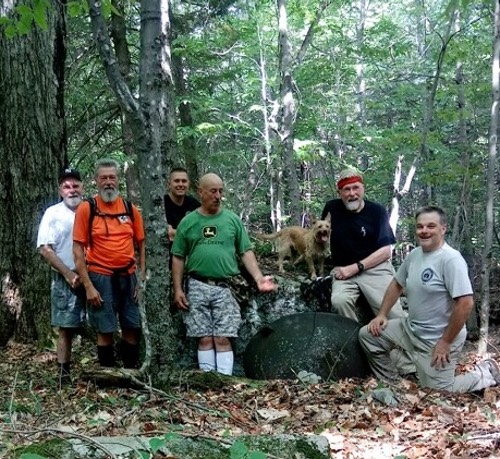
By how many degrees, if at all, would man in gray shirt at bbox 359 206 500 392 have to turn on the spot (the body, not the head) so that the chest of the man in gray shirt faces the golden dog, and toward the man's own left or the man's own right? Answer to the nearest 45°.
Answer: approximately 90° to the man's own right

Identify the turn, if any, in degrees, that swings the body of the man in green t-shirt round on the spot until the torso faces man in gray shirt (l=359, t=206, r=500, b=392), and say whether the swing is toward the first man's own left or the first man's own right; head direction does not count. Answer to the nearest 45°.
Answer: approximately 90° to the first man's own left

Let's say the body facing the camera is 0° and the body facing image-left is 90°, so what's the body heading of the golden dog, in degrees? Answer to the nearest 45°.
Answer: approximately 315°

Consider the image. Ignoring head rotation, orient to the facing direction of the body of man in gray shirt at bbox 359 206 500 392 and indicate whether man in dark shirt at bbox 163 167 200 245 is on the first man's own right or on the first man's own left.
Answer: on the first man's own right

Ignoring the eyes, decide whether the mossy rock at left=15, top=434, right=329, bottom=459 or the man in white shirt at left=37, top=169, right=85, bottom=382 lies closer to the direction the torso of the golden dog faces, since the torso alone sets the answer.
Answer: the mossy rock

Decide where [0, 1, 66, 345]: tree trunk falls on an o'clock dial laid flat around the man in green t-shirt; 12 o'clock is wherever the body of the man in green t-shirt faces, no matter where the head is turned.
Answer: The tree trunk is roughly at 4 o'clock from the man in green t-shirt.

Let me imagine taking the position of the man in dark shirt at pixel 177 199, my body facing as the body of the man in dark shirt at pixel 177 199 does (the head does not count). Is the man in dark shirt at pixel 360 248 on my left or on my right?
on my left

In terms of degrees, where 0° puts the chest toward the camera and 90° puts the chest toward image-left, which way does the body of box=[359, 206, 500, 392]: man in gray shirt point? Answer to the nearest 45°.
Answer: approximately 45°

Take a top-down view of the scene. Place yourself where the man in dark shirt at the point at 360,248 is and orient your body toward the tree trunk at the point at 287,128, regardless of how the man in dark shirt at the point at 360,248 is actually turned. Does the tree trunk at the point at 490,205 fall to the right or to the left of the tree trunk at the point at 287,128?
right

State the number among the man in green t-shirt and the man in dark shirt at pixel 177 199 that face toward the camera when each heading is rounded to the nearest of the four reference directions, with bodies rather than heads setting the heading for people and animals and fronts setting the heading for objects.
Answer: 2
